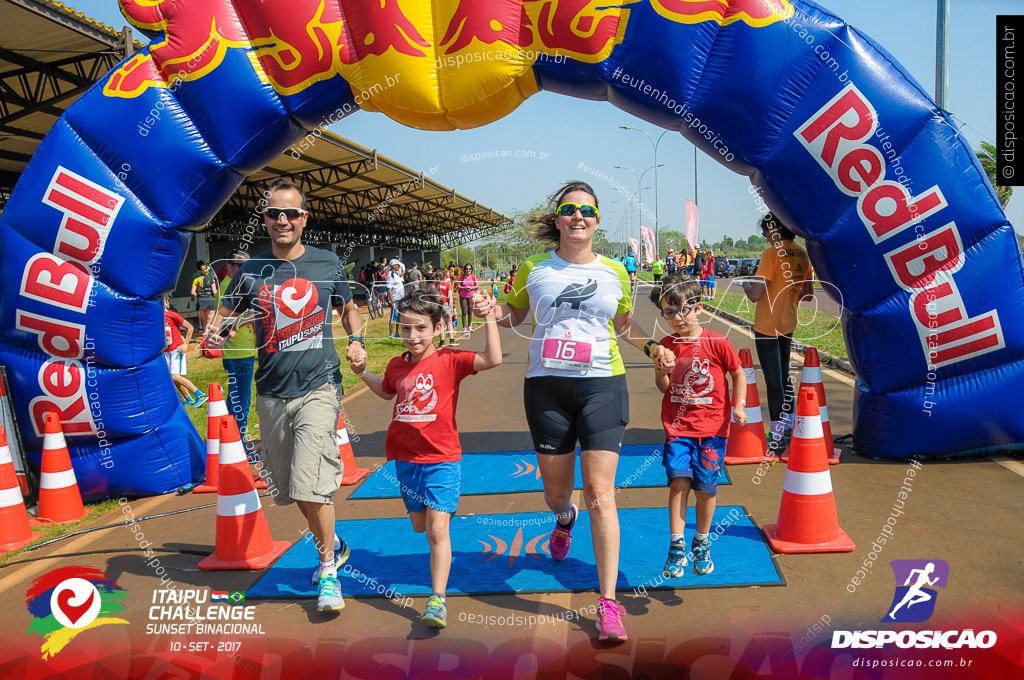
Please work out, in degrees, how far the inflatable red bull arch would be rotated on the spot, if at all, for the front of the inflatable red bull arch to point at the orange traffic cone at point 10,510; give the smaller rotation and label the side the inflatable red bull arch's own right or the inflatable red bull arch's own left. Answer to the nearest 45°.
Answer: approximately 90° to the inflatable red bull arch's own right

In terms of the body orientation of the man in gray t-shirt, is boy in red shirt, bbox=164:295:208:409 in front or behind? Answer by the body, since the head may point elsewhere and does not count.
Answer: behind

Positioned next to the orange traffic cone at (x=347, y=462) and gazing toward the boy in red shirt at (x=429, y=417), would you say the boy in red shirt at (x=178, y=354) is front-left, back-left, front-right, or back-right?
back-right

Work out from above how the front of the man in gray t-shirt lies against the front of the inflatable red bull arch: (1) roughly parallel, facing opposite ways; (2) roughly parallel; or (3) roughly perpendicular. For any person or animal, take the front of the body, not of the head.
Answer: roughly parallel

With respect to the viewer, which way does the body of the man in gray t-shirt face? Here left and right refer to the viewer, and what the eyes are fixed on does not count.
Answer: facing the viewer

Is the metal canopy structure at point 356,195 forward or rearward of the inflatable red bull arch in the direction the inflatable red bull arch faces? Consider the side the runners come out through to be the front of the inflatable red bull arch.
rearward

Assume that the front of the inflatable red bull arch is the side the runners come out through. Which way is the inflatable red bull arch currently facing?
toward the camera

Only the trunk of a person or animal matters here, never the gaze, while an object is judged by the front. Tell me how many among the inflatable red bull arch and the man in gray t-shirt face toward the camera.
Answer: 2
